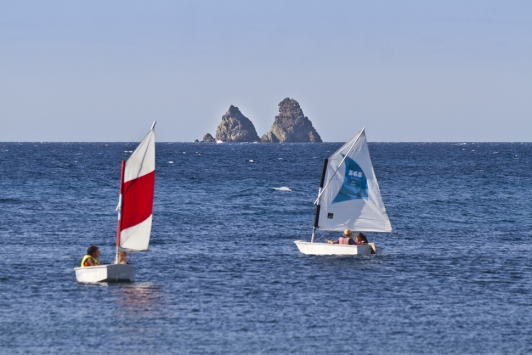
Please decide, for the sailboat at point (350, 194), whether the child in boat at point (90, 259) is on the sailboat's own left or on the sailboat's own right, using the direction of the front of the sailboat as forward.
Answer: on the sailboat's own left

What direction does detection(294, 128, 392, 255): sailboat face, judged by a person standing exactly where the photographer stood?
facing away from the viewer and to the left of the viewer
